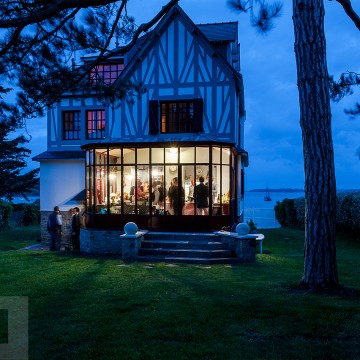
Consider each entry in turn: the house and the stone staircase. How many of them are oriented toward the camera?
2

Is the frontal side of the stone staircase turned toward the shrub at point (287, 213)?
no

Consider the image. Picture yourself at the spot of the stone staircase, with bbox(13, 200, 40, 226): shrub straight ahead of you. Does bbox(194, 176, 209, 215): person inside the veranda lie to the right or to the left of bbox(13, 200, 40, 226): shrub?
right

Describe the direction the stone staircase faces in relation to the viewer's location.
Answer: facing the viewer

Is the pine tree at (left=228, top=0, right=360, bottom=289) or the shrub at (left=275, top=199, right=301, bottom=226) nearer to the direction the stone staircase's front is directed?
the pine tree

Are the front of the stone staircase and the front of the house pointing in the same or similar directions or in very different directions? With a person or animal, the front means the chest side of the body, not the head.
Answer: same or similar directions

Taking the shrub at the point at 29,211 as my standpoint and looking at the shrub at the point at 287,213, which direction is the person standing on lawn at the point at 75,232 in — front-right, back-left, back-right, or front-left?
front-right

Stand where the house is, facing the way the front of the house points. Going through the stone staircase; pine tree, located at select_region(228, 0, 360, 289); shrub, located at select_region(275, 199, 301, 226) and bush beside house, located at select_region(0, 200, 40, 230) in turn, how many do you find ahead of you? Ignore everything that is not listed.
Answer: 2

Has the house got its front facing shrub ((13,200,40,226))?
no

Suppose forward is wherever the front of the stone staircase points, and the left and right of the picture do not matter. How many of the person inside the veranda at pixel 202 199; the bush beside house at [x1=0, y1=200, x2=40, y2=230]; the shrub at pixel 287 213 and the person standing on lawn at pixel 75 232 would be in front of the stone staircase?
0

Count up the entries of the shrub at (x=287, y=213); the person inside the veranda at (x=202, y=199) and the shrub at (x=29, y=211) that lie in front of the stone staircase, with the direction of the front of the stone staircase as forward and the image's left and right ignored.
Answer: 0

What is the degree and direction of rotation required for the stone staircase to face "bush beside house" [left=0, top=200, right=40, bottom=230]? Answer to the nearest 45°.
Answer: approximately 135° to its right

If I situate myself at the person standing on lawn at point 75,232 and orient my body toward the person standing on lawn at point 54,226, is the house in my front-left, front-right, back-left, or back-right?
back-right

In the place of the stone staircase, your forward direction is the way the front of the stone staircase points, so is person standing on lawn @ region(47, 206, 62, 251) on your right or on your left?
on your right

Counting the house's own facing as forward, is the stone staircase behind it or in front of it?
in front

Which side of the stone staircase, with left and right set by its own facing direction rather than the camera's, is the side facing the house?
back

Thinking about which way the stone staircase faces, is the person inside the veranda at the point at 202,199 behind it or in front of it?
behind

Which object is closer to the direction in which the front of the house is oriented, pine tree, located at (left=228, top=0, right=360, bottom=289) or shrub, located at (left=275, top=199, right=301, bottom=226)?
the pine tree
